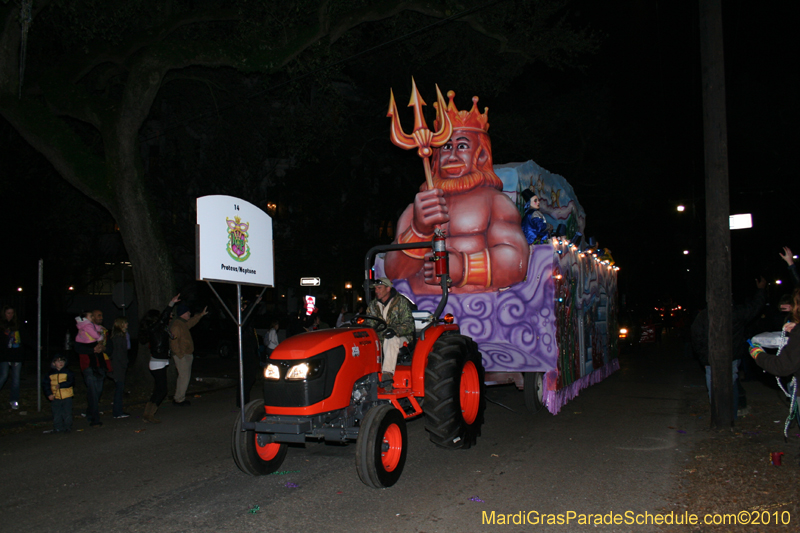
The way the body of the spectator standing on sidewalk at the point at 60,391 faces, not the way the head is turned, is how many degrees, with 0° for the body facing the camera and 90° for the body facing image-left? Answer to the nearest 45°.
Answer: approximately 0°

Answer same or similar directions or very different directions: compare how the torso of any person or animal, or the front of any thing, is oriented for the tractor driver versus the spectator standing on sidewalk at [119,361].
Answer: very different directions

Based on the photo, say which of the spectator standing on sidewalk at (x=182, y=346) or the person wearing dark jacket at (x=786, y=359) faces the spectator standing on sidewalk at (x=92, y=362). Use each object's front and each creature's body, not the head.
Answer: the person wearing dark jacket

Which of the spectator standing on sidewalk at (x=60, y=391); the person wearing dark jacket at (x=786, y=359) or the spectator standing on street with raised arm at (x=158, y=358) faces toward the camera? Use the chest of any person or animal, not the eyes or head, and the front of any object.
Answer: the spectator standing on sidewalk at (x=60, y=391)

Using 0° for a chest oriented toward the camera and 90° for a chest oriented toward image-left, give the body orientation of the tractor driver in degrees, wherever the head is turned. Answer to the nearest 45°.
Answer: approximately 45°

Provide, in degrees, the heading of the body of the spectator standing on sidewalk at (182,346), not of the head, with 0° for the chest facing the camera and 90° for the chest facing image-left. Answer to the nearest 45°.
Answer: approximately 270°

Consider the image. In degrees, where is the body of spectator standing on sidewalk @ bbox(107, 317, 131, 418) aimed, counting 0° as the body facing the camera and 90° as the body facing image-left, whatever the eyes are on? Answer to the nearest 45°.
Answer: approximately 270°

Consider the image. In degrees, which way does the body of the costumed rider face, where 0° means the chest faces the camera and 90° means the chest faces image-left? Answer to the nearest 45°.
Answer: approximately 315°

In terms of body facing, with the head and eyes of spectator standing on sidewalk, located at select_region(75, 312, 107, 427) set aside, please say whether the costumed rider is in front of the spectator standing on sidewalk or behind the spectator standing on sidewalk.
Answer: in front

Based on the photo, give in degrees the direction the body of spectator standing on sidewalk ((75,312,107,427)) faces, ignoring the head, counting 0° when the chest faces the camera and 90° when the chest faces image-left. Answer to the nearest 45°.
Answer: approximately 315°

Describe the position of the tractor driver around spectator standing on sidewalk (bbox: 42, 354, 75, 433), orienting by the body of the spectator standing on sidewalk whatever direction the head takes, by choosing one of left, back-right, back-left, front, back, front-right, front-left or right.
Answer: front-left

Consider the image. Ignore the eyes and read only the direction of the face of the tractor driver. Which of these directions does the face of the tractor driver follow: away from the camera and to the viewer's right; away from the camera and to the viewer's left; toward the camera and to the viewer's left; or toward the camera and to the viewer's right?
toward the camera and to the viewer's left

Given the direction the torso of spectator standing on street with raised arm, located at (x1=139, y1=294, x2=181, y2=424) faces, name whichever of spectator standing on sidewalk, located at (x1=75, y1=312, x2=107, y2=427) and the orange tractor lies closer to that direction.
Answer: the orange tractor

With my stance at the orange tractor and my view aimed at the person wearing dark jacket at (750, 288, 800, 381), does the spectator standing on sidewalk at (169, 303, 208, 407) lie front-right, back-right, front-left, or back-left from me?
back-left

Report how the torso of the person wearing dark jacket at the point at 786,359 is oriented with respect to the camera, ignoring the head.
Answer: to the viewer's left

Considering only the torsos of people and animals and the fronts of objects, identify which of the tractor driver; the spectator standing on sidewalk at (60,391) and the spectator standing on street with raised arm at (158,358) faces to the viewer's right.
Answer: the spectator standing on street with raised arm at (158,358)

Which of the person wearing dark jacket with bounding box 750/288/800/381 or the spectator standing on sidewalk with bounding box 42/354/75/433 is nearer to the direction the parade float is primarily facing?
the spectator standing on sidewalk
